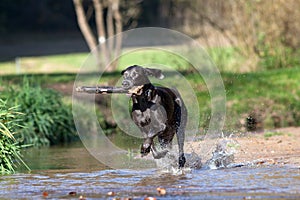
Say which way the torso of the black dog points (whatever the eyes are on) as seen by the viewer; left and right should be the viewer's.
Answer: facing the viewer and to the left of the viewer

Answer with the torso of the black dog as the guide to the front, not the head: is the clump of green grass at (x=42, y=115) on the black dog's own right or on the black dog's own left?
on the black dog's own right
